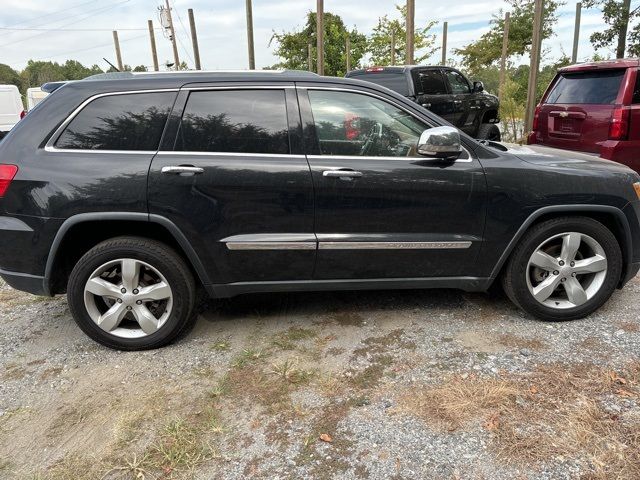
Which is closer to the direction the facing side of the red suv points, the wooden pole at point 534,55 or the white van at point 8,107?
the wooden pole

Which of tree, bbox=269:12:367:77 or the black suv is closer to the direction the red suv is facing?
the tree

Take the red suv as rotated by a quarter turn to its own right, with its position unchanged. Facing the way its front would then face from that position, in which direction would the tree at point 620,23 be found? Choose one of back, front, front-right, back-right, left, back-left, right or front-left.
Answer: back-left

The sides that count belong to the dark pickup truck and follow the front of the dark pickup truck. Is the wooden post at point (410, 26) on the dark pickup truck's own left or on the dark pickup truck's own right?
on the dark pickup truck's own left

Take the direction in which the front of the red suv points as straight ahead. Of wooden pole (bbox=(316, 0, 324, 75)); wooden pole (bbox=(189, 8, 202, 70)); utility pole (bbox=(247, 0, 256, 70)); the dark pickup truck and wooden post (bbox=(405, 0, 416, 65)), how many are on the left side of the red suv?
5

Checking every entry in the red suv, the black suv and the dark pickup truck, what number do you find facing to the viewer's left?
0

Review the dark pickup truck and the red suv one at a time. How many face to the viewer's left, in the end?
0

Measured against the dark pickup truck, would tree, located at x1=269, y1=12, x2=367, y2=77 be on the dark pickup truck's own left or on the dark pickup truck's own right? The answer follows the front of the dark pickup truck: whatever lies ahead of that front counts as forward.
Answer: on the dark pickup truck's own left

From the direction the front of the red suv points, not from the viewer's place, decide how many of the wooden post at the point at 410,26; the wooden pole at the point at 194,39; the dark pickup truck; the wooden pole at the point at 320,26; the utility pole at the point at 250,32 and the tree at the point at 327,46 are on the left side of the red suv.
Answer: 6

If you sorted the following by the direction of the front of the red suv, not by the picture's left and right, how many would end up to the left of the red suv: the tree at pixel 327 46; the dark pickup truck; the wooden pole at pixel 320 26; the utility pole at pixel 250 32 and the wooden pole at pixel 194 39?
5

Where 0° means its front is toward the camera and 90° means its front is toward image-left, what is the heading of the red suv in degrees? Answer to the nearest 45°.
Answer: approximately 225°

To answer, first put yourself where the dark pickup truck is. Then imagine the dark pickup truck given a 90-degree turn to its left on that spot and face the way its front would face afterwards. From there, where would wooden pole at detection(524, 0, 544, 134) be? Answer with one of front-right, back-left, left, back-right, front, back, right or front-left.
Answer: right

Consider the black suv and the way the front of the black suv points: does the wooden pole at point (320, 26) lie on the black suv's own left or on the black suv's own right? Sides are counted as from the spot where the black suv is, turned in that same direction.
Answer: on the black suv's own left

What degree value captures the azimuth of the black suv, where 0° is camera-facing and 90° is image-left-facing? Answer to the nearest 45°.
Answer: approximately 270°

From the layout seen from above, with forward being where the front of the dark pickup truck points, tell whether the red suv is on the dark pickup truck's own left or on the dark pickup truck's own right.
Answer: on the dark pickup truck's own right

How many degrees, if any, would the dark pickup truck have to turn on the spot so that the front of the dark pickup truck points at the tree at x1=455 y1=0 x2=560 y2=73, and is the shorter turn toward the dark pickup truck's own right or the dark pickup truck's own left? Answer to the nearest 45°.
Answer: approximately 45° to the dark pickup truck's own left

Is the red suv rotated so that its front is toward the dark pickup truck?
no

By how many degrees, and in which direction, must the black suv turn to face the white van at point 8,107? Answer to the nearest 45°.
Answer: approximately 135° to its left

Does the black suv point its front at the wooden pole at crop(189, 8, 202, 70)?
no

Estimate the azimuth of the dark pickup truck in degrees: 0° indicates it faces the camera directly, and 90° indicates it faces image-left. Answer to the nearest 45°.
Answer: approximately 225°
